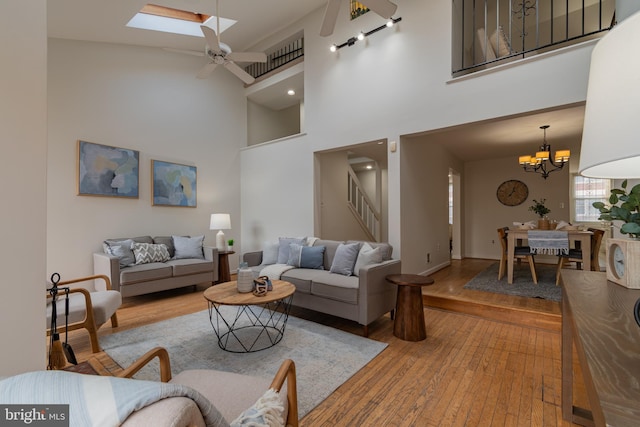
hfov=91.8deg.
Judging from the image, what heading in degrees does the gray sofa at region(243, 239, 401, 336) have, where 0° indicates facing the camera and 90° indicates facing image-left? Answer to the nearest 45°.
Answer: approximately 45°

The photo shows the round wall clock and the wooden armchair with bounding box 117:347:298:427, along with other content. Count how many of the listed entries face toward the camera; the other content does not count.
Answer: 1

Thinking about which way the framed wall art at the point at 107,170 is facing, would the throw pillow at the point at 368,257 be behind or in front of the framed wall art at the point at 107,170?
in front

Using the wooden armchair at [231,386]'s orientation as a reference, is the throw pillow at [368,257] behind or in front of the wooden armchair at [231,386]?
in front

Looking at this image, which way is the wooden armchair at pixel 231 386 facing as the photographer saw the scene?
facing away from the viewer and to the right of the viewer

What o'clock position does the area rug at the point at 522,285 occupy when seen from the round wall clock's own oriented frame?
The area rug is roughly at 12 o'clock from the round wall clock.

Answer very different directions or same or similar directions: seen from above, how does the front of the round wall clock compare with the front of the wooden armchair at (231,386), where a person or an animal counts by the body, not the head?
very different directions

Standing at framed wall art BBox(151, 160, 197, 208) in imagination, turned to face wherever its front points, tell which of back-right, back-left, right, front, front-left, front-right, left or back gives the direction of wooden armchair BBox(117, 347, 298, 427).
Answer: front-right

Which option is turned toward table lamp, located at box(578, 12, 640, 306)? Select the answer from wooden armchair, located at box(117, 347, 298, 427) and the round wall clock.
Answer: the round wall clock

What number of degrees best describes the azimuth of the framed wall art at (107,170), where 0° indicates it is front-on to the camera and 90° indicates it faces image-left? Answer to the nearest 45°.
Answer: approximately 315°

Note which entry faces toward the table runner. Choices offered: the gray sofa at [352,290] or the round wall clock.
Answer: the round wall clock
